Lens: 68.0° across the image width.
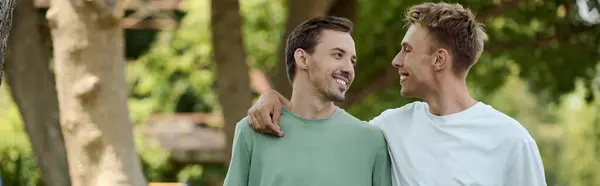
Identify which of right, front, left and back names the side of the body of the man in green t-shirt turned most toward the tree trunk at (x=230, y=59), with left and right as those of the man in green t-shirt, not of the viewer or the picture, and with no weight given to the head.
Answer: back

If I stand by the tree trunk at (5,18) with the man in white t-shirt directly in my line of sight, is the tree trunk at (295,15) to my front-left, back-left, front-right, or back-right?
front-left

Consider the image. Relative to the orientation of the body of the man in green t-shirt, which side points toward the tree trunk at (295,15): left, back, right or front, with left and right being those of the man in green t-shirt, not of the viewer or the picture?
back

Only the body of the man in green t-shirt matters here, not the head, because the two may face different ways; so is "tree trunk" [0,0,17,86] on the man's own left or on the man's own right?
on the man's own right

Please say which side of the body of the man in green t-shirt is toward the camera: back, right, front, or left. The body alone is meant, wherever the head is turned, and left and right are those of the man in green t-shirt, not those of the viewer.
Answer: front

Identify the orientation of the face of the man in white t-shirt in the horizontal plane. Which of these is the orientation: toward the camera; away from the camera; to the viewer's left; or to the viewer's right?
to the viewer's left

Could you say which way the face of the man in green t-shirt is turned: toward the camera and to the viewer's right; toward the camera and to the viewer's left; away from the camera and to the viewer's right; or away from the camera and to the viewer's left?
toward the camera and to the viewer's right
